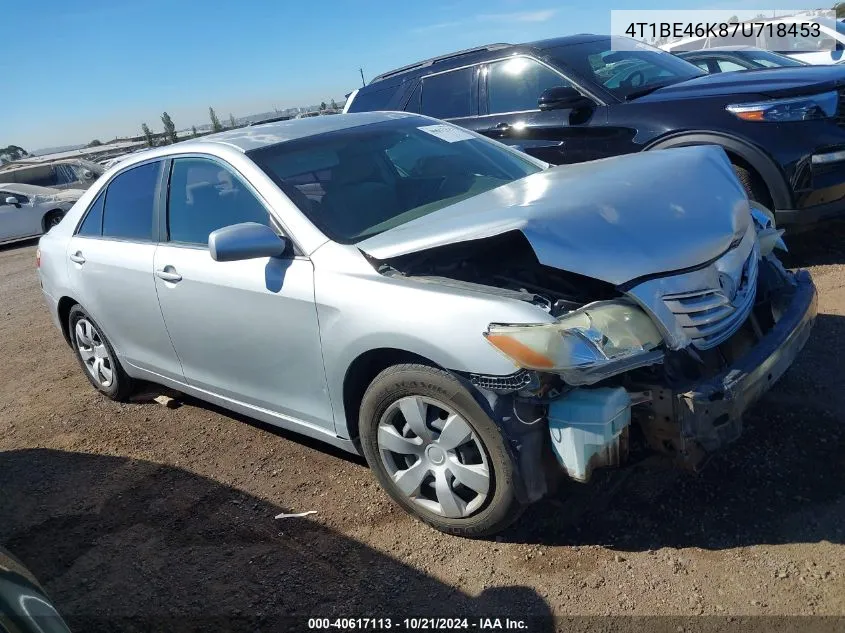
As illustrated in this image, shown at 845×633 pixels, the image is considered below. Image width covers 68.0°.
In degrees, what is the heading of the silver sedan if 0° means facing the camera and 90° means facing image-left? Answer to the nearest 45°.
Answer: approximately 315°

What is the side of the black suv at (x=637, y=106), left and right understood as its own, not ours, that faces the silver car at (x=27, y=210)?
back

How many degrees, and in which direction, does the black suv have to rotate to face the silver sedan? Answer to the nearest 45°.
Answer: approximately 45° to its right

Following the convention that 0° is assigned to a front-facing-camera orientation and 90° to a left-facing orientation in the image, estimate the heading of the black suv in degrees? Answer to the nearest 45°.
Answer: approximately 315°

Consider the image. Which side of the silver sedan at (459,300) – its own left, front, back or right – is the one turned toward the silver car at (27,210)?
back

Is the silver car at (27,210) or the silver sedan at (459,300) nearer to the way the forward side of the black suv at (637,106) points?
the silver sedan
